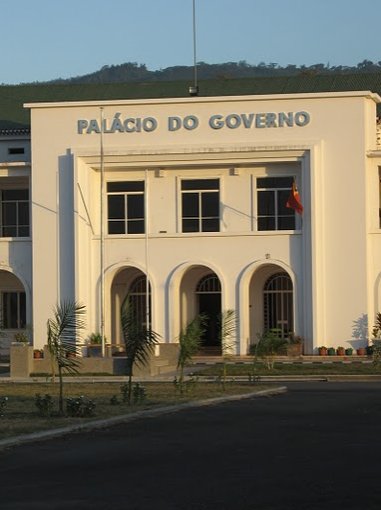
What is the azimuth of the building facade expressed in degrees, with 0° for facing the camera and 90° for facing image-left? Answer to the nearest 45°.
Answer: approximately 0°

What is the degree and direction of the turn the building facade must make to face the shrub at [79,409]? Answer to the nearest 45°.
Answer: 0° — it already faces it

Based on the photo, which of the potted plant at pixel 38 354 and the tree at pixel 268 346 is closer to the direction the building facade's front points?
the tree
